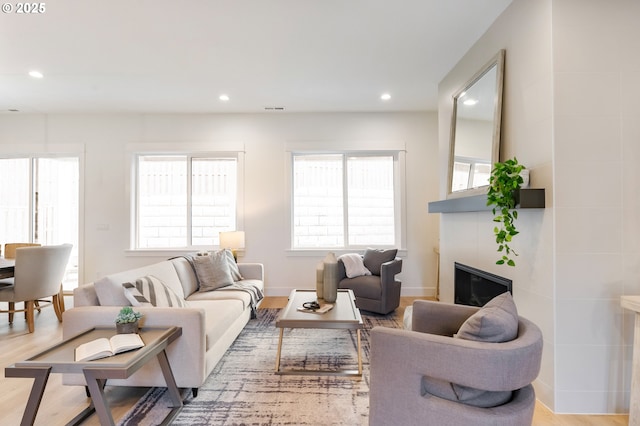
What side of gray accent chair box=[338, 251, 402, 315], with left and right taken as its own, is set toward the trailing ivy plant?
left

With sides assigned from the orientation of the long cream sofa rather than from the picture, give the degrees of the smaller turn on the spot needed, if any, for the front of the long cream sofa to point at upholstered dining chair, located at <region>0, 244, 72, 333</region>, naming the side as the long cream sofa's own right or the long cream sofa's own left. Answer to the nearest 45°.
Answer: approximately 135° to the long cream sofa's own left

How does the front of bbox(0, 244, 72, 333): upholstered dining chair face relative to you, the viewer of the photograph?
facing away from the viewer and to the left of the viewer

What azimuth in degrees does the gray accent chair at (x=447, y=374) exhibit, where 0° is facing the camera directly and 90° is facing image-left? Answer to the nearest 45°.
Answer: approximately 135°

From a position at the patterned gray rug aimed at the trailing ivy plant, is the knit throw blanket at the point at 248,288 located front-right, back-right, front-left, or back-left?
back-left

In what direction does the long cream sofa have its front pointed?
to the viewer's right

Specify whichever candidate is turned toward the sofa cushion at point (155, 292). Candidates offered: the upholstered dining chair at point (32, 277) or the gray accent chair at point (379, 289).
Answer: the gray accent chair

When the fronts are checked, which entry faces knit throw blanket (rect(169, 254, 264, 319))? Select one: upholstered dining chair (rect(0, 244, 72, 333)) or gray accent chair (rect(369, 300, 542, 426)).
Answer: the gray accent chair

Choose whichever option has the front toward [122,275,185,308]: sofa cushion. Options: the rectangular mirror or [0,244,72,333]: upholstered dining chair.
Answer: the rectangular mirror

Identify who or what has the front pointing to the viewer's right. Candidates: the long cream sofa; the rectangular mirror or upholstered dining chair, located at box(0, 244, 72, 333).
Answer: the long cream sofa

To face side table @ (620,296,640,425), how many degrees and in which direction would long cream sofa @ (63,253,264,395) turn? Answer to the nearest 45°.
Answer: approximately 45° to its right

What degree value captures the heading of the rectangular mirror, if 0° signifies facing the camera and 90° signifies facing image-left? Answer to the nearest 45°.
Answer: approximately 45°

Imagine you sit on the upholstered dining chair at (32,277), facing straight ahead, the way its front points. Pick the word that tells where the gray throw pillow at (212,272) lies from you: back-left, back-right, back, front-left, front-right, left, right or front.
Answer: back
